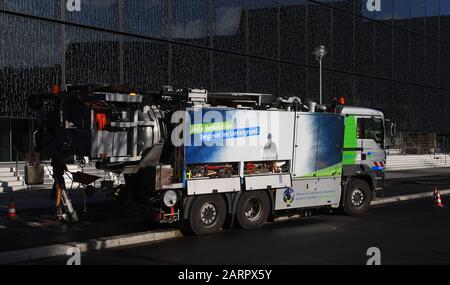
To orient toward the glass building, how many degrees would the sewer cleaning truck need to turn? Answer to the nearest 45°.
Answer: approximately 45° to its left

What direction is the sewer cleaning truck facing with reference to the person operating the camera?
facing away from the viewer and to the right of the viewer
